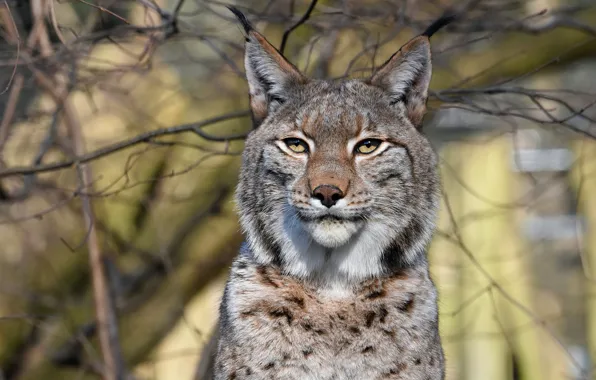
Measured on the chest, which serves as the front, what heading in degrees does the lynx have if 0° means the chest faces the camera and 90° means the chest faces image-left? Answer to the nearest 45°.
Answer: approximately 0°

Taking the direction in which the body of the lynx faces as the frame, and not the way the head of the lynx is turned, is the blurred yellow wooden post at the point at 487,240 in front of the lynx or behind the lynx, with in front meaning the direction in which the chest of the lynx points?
behind

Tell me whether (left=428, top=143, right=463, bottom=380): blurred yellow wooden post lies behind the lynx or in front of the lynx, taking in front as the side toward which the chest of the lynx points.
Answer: behind
